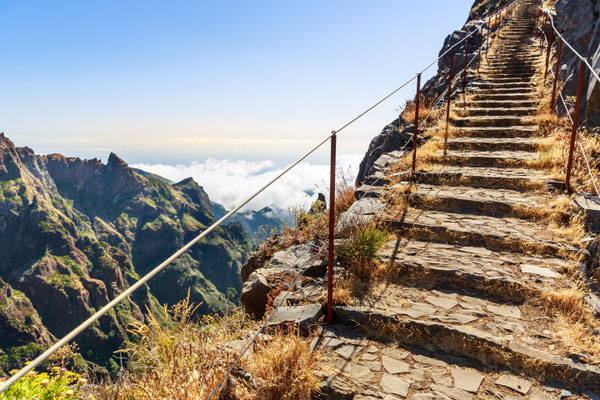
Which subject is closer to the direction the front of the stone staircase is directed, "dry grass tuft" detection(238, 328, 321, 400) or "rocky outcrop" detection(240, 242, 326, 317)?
the dry grass tuft

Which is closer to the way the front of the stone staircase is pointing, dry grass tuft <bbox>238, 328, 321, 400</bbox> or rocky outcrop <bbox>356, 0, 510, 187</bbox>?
the dry grass tuft

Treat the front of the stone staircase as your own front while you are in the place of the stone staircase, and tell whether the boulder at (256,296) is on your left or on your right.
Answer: on your right

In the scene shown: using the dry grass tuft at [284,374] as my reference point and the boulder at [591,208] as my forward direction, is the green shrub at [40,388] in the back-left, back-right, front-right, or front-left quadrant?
back-left

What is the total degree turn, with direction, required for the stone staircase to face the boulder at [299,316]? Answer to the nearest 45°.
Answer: approximately 45° to its right

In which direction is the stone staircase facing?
toward the camera

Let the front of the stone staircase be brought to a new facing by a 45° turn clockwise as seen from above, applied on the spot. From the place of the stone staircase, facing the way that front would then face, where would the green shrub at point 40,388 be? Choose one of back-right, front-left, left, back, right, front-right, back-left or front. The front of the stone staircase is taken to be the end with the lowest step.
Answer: front
